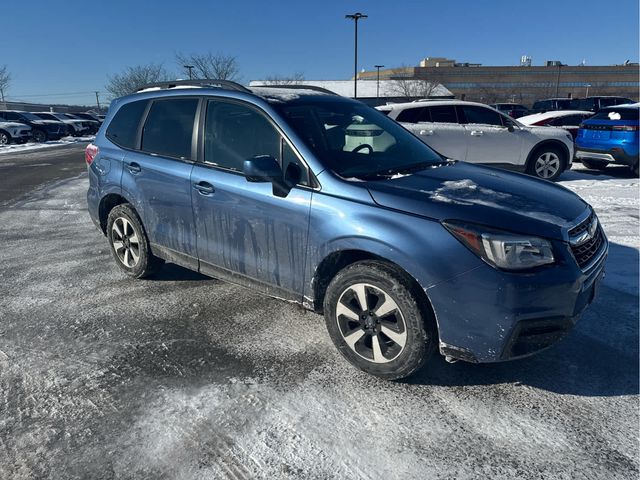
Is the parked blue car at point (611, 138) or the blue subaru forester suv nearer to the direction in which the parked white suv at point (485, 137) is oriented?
the parked blue car

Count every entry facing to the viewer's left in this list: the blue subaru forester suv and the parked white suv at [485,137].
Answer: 0

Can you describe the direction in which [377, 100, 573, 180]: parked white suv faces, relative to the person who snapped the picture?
facing to the right of the viewer

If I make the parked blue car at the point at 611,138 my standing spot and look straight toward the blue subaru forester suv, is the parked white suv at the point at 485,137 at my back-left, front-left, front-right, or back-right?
front-right

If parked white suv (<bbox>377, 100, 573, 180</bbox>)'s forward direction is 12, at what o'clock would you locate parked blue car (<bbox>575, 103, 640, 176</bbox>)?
The parked blue car is roughly at 11 o'clock from the parked white suv.

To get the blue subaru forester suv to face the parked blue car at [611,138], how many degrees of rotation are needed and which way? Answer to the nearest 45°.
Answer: approximately 90° to its left

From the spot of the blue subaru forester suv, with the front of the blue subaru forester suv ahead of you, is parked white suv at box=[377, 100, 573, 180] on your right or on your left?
on your left

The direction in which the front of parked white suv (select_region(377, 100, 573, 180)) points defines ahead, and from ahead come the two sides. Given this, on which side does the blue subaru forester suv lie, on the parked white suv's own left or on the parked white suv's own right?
on the parked white suv's own right

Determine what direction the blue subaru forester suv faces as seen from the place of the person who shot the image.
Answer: facing the viewer and to the right of the viewer
